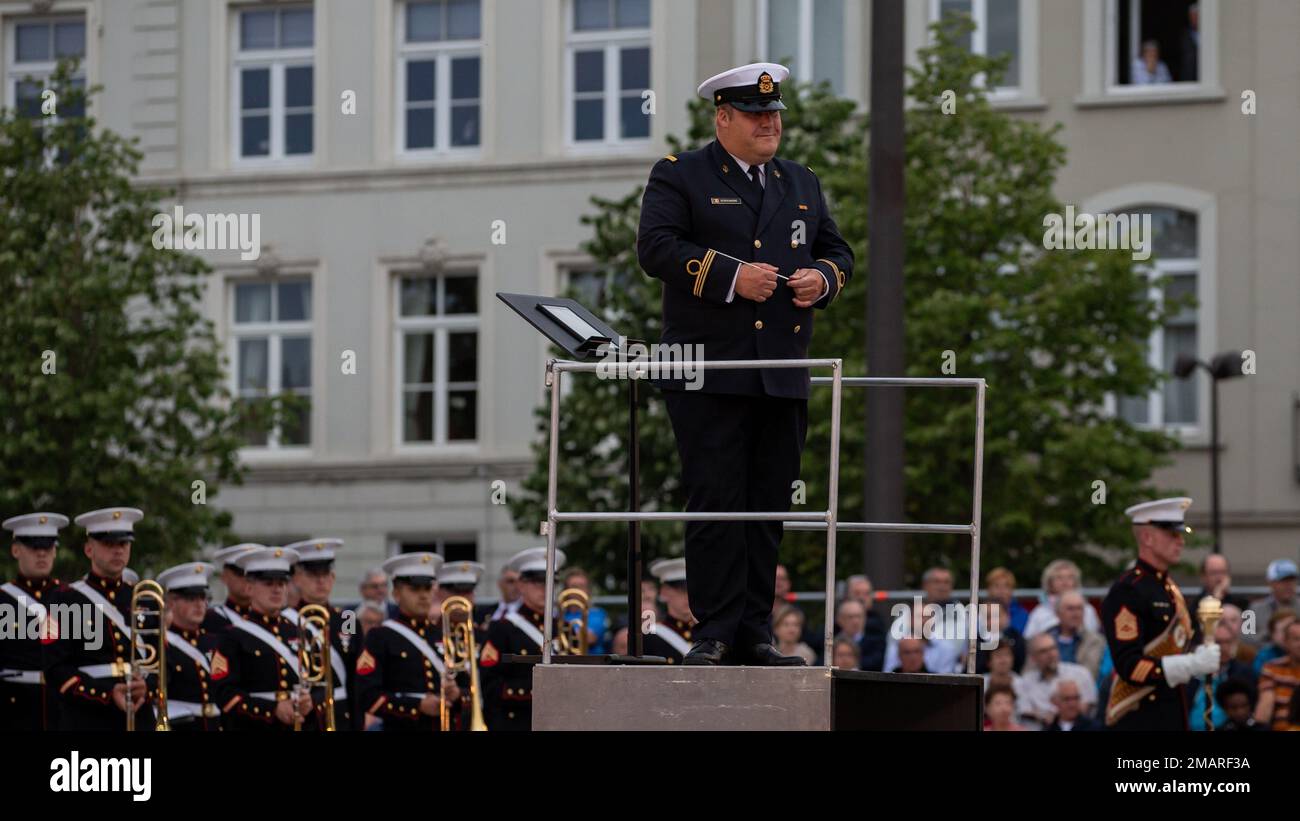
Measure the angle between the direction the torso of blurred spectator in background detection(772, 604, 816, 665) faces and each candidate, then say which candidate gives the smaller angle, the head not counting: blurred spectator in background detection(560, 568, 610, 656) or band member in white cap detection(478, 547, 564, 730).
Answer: the band member in white cap

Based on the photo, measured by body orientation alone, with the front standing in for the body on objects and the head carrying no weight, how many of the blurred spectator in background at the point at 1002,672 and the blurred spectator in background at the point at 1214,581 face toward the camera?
2

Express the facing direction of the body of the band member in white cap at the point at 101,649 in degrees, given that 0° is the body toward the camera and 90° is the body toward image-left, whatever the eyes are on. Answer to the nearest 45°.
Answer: approximately 315°

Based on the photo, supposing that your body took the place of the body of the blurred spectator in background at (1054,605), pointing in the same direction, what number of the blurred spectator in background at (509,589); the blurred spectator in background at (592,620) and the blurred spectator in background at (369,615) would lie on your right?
3
